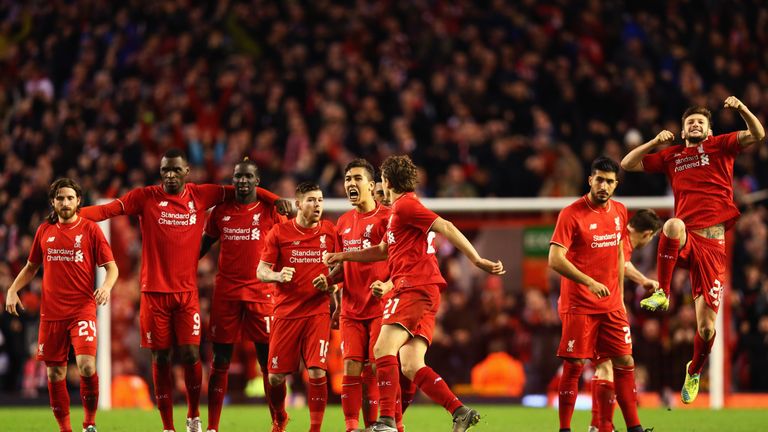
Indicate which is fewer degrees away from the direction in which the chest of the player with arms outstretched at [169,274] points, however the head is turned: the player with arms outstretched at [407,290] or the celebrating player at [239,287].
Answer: the player with arms outstretched

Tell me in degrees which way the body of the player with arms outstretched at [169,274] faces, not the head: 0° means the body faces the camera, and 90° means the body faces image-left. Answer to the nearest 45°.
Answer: approximately 0°

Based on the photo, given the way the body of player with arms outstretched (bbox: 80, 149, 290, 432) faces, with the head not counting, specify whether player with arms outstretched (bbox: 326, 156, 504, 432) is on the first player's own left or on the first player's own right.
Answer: on the first player's own left

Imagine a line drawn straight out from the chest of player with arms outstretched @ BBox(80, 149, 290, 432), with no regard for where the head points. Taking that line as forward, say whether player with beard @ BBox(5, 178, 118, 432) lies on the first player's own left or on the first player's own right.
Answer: on the first player's own right
